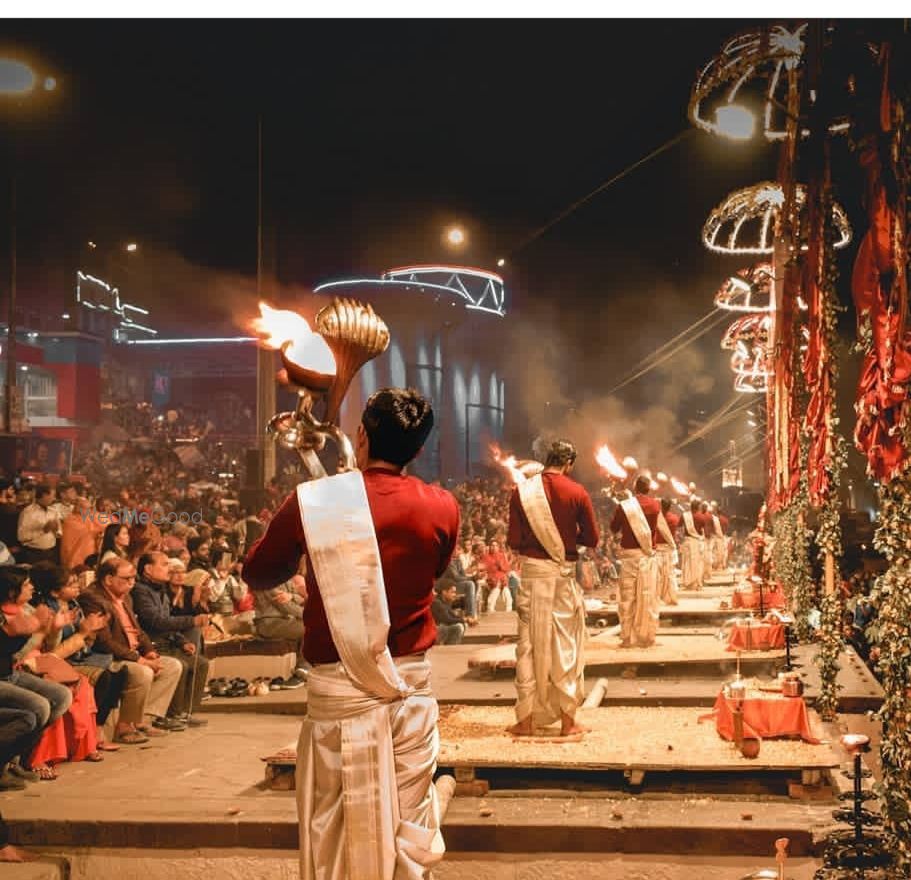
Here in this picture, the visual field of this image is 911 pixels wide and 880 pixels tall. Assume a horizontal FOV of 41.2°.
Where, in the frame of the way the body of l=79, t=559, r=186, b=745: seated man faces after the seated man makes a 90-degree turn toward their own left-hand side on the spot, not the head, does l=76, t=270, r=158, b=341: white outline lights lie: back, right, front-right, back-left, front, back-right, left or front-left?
front-left

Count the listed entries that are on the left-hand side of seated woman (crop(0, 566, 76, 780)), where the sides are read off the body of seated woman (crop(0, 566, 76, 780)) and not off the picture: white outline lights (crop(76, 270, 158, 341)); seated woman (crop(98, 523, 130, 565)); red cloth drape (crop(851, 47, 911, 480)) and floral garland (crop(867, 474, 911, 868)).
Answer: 2

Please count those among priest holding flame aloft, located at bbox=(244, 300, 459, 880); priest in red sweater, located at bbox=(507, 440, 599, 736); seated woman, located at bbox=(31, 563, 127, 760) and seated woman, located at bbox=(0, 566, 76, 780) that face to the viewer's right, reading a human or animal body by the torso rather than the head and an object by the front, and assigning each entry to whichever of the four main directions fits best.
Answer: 2

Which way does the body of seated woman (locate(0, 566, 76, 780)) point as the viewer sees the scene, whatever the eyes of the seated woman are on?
to the viewer's right

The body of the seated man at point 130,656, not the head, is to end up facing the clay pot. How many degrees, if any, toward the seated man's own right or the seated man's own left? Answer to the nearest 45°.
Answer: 0° — they already face it

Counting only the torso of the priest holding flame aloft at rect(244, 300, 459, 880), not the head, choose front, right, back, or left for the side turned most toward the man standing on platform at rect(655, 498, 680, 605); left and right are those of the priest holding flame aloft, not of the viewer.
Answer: front

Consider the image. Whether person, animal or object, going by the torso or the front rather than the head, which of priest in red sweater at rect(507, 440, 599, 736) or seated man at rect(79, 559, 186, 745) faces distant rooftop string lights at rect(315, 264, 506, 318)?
the priest in red sweater

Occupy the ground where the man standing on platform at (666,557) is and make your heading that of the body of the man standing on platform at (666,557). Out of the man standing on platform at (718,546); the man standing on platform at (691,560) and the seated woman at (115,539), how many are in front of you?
2

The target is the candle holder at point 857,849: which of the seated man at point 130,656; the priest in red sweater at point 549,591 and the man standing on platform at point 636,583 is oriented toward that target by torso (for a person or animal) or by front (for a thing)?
the seated man

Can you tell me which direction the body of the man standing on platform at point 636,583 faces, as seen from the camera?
away from the camera

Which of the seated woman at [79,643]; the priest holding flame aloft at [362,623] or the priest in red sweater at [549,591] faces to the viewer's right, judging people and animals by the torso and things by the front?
the seated woman

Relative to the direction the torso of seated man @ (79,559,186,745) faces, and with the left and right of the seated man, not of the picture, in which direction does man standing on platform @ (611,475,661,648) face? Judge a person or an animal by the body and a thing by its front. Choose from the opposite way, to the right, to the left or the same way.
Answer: to the left

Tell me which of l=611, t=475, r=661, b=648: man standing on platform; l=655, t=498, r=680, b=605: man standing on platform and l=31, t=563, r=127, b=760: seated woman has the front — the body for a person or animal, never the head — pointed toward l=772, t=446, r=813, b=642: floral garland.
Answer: the seated woman

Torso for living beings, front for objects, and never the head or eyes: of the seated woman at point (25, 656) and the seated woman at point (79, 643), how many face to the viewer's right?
2

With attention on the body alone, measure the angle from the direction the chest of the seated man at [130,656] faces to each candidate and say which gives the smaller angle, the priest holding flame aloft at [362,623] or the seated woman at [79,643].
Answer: the priest holding flame aloft

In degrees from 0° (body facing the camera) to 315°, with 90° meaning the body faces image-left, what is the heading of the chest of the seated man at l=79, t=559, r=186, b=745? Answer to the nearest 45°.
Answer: approximately 315°

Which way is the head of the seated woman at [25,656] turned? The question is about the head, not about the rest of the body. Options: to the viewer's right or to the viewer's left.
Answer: to the viewer's right

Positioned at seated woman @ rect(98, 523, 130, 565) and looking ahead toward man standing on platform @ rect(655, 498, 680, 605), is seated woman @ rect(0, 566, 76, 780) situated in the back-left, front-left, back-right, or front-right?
back-right
